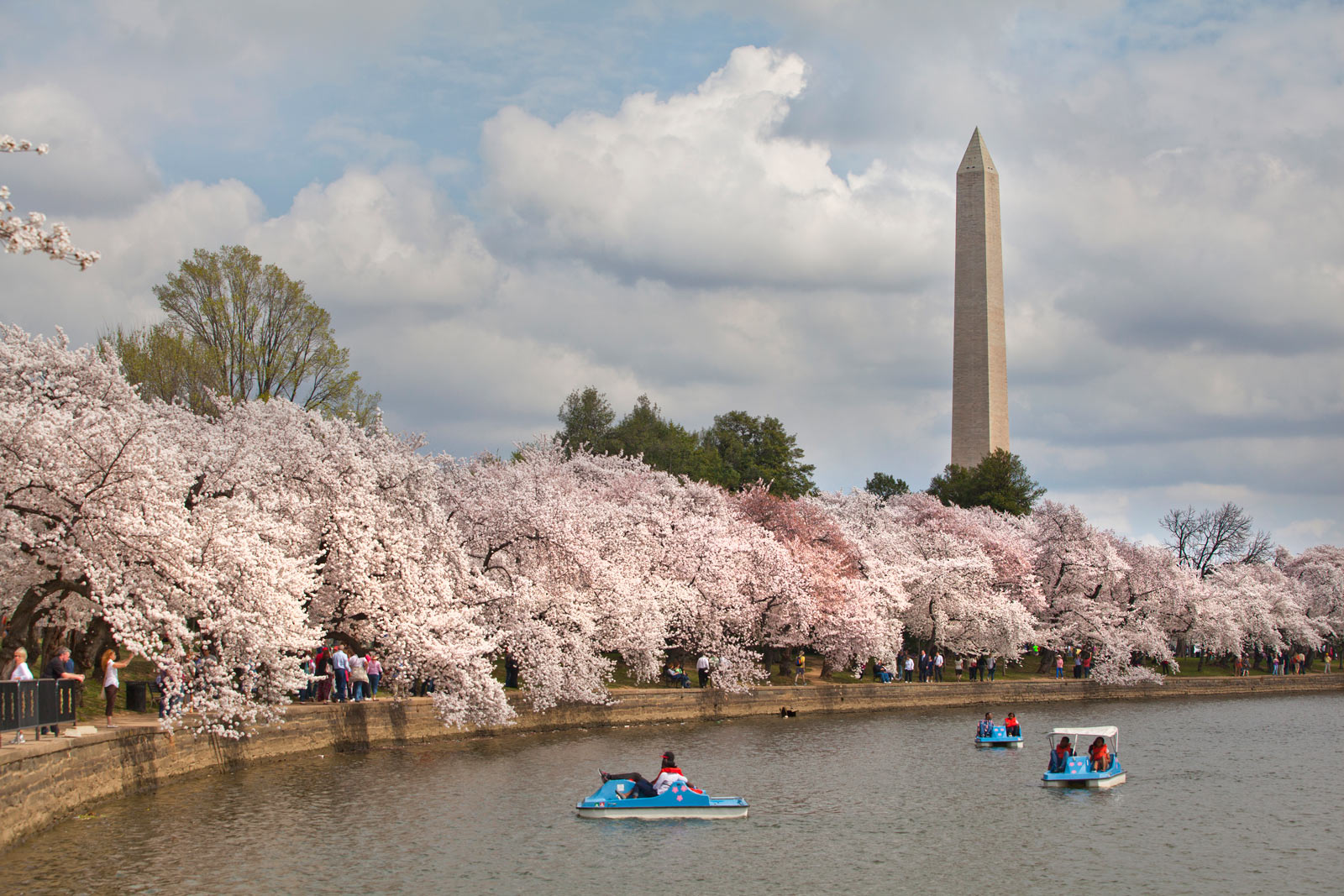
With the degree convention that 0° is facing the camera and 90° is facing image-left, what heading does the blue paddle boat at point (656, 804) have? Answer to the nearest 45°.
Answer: approximately 90°

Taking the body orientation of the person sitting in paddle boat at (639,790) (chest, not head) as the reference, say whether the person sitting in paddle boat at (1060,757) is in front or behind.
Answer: behind

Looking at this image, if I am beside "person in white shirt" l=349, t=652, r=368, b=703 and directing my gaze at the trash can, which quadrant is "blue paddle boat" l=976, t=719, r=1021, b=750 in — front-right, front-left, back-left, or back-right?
back-left

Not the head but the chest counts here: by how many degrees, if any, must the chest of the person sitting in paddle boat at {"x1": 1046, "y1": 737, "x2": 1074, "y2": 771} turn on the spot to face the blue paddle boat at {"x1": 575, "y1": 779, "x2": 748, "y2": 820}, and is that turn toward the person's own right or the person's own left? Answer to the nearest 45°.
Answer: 0° — they already face it

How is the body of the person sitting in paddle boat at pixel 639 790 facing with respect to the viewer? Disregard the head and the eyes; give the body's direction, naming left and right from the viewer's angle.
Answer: facing to the left of the viewer

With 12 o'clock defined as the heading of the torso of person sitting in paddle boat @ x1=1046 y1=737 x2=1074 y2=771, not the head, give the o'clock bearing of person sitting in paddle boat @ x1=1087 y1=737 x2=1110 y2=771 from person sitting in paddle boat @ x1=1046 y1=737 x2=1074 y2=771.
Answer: person sitting in paddle boat @ x1=1087 y1=737 x2=1110 y2=771 is roughly at 8 o'clock from person sitting in paddle boat @ x1=1046 y1=737 x2=1074 y2=771.

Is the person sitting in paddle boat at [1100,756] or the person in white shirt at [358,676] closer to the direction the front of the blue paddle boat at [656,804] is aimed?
the person in white shirt

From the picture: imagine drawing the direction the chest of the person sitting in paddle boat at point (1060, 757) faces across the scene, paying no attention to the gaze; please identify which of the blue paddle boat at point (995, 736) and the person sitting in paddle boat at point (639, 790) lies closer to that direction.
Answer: the person sitting in paddle boat

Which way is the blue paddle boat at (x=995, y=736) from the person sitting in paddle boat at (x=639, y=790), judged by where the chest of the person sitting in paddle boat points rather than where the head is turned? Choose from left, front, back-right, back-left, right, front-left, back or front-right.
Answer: back-right
